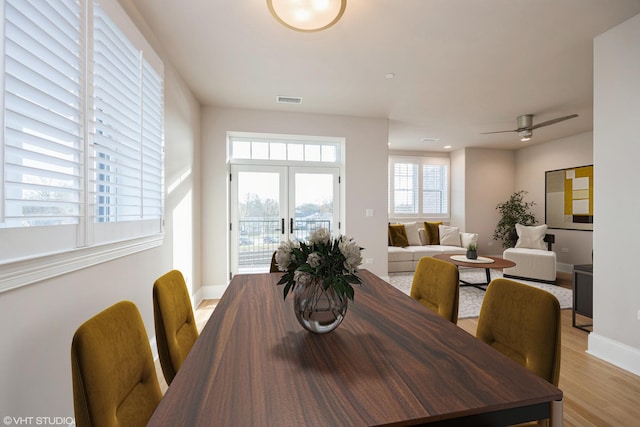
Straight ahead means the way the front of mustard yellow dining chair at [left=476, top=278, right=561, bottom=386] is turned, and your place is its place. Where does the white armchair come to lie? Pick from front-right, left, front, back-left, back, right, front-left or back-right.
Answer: back-right

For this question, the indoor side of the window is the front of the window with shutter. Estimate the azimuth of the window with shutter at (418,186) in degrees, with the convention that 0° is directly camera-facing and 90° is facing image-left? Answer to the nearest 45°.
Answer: approximately 0°

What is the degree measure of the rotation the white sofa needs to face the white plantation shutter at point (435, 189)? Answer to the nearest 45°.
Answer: approximately 180°

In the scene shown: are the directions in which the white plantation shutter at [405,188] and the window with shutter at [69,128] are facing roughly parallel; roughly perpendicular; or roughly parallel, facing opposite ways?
roughly perpendicular

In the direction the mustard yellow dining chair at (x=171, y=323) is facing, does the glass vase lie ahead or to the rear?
ahead

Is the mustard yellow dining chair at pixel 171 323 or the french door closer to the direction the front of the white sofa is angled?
the mustard yellow dining chair

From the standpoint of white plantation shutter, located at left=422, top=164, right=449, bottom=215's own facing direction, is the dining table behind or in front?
in front

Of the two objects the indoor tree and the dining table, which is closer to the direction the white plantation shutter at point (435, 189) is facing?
the dining table

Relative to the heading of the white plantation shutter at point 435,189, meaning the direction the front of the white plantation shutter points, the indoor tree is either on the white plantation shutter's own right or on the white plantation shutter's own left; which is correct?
on the white plantation shutter's own left

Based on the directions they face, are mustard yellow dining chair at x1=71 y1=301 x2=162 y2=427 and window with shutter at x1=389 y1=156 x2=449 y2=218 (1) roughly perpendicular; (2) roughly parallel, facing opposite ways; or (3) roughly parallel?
roughly perpendicular

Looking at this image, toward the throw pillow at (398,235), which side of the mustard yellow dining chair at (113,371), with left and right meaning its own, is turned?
left

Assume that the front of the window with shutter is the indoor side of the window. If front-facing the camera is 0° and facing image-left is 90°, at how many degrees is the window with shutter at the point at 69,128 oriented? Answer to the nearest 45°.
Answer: approximately 315°
